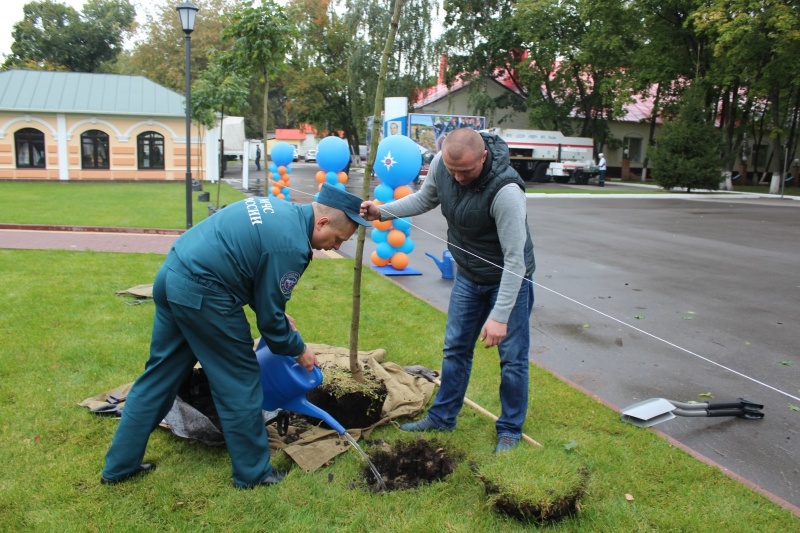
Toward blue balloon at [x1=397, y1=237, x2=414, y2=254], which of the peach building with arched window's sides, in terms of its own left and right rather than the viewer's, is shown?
front

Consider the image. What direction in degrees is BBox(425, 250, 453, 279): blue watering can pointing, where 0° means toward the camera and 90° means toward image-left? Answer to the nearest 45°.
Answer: approximately 90°

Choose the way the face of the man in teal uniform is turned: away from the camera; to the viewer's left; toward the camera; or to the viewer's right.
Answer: to the viewer's right

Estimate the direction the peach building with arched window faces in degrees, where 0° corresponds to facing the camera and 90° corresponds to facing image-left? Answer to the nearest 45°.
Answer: approximately 0°

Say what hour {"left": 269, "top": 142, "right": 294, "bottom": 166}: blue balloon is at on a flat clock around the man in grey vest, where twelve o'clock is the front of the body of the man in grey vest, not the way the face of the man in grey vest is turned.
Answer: The blue balloon is roughly at 4 o'clock from the man in grey vest.

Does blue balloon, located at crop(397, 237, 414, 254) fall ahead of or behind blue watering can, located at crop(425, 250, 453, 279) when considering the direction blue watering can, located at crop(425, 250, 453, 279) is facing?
ahead

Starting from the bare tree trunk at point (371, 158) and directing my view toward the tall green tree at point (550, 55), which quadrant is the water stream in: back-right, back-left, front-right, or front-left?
back-right

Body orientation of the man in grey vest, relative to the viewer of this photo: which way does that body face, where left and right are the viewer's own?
facing the viewer and to the left of the viewer

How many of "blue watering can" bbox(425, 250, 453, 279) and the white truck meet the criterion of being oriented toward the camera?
0

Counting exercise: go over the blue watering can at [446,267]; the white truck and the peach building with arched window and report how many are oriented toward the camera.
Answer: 1

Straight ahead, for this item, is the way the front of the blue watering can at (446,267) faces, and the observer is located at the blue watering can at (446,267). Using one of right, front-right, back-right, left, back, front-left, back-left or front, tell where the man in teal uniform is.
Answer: left
